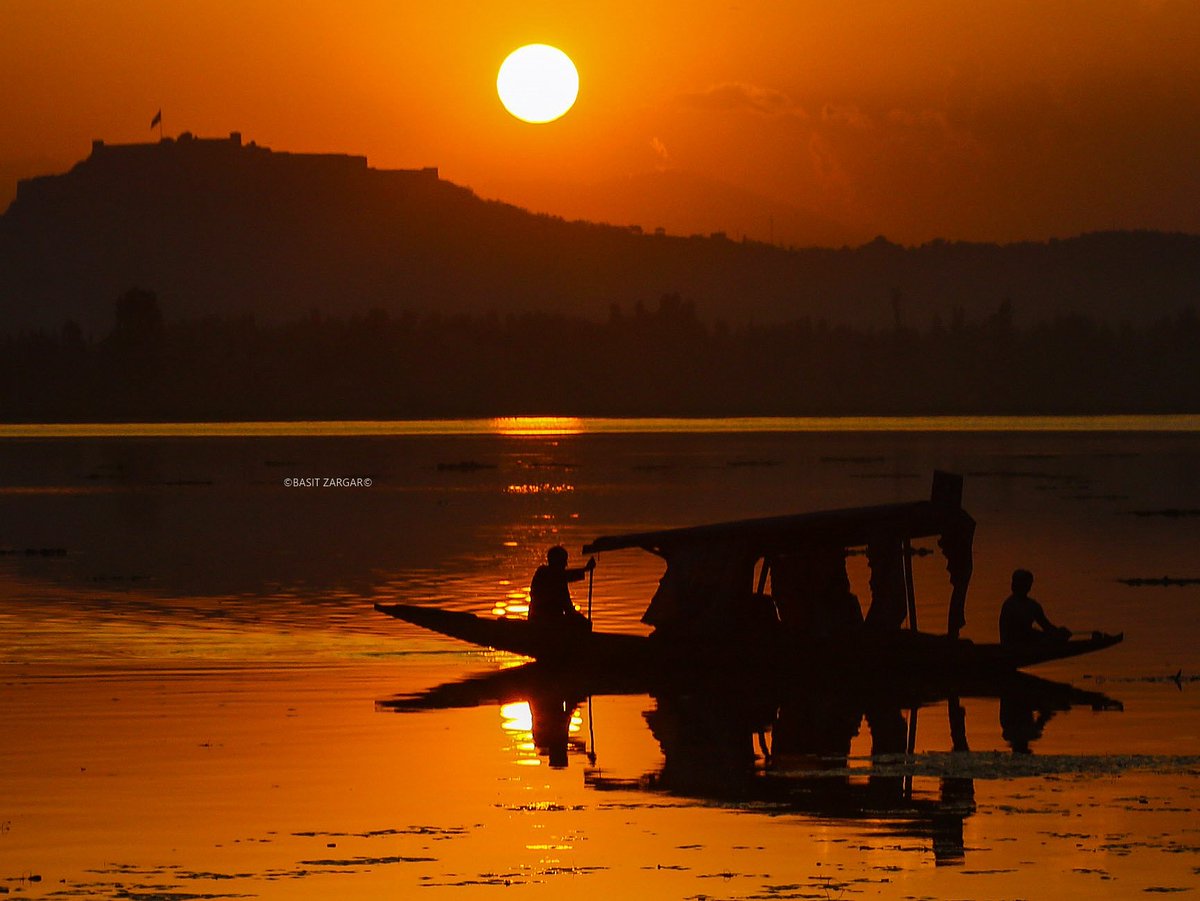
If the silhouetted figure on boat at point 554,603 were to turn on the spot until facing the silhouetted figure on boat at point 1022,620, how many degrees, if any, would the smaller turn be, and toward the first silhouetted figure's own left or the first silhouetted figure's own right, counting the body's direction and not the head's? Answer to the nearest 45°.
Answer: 0° — they already face them

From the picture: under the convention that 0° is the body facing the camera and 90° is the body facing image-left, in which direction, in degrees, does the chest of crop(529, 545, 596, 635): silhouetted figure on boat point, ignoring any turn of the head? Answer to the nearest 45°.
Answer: approximately 270°

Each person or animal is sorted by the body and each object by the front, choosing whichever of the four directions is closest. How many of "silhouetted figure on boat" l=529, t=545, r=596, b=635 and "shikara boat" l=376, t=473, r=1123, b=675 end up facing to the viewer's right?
2

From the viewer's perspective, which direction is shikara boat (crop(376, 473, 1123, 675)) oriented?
to the viewer's right
